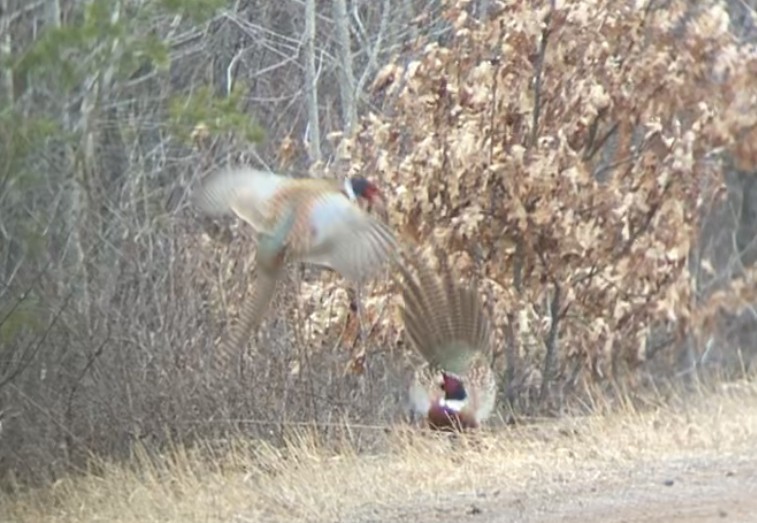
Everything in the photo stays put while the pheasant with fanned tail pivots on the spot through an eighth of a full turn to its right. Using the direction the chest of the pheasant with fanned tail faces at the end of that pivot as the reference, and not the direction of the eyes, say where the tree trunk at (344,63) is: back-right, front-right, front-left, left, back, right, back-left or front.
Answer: back-right

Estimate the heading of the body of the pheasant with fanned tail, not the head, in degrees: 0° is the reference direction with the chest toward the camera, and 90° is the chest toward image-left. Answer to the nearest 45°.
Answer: approximately 0°

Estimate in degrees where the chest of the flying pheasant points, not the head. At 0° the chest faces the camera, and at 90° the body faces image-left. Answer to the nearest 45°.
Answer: approximately 225°

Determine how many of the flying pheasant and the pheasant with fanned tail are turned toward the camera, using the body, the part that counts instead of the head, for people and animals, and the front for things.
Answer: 1

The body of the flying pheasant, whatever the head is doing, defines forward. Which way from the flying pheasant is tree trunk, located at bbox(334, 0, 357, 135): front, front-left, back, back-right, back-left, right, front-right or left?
front-left
